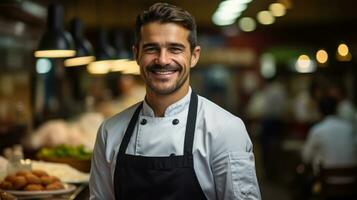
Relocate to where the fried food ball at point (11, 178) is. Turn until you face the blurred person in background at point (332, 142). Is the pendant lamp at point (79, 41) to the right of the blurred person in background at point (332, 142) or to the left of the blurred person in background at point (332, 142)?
left

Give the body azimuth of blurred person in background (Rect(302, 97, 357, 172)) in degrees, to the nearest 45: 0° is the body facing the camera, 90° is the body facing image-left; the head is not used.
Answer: approximately 180°

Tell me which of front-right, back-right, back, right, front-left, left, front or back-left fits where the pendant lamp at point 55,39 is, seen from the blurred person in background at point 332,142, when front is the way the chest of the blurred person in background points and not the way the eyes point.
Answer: back-left

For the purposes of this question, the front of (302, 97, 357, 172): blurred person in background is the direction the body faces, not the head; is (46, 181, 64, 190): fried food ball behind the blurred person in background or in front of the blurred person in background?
behind

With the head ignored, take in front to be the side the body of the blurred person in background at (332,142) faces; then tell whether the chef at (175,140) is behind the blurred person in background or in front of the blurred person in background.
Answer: behind

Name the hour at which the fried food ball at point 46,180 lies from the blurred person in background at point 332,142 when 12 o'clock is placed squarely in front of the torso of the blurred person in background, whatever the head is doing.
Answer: The fried food ball is roughly at 7 o'clock from the blurred person in background.

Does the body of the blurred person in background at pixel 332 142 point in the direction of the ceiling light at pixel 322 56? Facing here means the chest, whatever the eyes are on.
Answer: yes

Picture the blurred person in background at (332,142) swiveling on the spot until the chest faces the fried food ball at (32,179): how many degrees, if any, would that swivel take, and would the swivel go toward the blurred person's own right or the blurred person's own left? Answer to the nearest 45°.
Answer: approximately 135° to the blurred person's own left

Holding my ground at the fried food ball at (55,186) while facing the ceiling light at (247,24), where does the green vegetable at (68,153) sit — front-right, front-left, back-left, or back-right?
front-left

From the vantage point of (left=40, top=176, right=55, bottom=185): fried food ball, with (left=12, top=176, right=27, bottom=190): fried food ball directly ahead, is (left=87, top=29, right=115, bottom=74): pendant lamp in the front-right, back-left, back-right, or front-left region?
back-right

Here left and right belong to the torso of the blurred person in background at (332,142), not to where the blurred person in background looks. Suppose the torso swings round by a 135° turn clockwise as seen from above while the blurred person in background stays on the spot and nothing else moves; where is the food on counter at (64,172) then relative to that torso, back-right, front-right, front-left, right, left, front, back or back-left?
right

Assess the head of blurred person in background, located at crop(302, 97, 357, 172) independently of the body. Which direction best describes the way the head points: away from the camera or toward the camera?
away from the camera

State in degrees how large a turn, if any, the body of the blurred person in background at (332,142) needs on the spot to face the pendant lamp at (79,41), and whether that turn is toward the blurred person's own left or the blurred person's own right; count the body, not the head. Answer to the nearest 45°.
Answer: approximately 135° to the blurred person's own left

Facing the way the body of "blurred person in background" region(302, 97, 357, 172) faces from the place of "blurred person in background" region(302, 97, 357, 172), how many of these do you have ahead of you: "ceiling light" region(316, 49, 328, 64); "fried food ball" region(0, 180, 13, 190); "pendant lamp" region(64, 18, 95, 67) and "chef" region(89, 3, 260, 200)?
1
